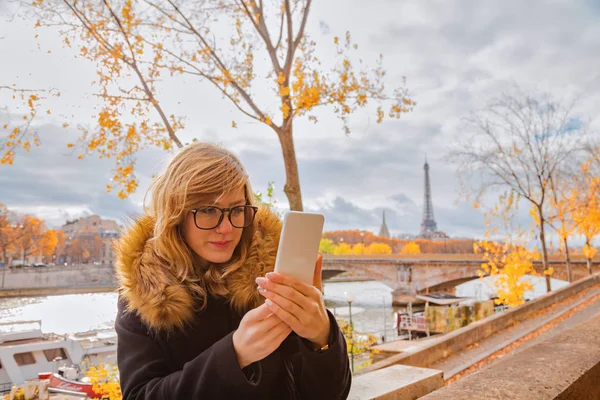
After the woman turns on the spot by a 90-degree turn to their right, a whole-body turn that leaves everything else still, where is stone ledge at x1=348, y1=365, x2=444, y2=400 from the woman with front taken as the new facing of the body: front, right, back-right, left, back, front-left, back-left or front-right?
back

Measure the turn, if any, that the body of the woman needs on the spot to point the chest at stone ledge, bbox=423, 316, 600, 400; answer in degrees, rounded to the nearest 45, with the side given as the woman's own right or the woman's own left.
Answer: approximately 45° to the woman's own left

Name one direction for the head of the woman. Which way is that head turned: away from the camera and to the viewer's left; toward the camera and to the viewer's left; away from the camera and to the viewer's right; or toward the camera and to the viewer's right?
toward the camera and to the viewer's right

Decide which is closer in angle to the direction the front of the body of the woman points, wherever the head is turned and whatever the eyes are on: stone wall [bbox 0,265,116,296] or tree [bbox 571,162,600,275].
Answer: the tree

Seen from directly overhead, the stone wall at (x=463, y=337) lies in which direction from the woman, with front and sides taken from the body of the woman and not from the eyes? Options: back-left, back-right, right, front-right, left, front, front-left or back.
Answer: left

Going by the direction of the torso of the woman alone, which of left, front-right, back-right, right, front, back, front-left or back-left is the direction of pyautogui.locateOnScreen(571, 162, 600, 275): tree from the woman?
left

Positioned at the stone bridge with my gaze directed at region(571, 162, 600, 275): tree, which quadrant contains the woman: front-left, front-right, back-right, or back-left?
front-right

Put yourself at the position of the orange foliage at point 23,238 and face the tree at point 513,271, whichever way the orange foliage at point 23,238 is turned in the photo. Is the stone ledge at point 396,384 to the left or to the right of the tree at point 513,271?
right

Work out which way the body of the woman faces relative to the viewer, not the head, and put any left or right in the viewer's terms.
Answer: facing the viewer and to the right of the viewer
